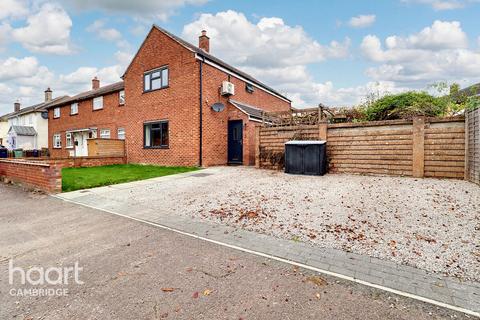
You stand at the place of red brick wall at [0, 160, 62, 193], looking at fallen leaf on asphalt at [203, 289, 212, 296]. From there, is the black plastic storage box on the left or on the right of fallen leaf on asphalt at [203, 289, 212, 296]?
left

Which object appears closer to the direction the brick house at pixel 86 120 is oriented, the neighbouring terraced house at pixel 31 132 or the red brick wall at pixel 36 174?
the red brick wall

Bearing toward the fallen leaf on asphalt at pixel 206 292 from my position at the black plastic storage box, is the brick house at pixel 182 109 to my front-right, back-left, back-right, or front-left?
back-right

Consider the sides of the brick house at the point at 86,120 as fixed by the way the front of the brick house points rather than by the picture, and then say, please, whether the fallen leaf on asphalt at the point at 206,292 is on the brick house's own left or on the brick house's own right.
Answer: on the brick house's own left

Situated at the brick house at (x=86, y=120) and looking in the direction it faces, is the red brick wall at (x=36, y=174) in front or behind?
in front

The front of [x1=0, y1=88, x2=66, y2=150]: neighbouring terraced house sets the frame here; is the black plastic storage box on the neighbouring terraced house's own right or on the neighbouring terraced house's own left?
on the neighbouring terraced house's own left

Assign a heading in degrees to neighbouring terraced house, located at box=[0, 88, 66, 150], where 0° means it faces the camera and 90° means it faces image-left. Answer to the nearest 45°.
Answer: approximately 45°

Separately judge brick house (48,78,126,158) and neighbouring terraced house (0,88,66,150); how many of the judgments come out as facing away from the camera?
0

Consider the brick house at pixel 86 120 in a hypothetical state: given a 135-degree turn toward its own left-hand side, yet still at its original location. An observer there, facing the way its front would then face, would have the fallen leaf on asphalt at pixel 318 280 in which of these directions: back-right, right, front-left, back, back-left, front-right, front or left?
right

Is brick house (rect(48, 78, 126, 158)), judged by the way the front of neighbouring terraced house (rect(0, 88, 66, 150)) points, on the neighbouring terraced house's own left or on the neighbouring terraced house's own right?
on the neighbouring terraced house's own left

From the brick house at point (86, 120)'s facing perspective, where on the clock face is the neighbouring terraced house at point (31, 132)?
The neighbouring terraced house is roughly at 4 o'clock from the brick house.
